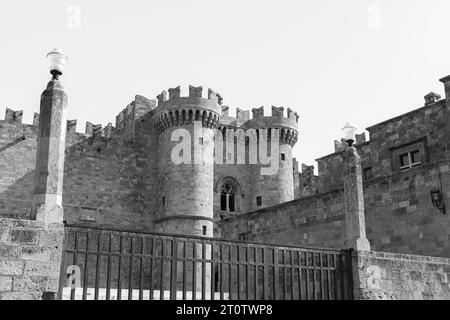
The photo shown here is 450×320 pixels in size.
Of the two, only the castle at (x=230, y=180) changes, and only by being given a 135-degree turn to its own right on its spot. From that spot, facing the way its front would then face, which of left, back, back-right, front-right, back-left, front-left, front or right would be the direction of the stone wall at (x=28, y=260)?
left

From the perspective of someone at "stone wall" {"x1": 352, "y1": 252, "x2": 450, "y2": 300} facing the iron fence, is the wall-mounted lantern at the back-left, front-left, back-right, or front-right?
back-right

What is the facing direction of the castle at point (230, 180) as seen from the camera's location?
facing the viewer and to the right of the viewer
